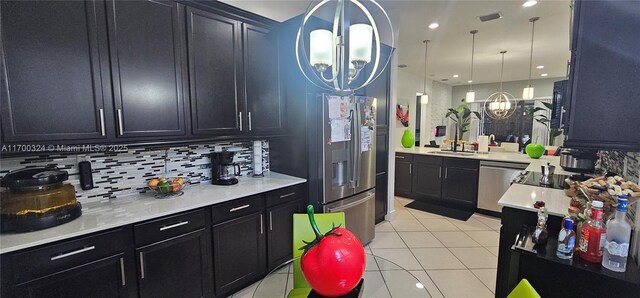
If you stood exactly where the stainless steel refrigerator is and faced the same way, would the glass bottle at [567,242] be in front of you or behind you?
in front

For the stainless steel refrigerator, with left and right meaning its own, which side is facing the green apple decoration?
left

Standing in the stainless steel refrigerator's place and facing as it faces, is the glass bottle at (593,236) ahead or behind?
ahead

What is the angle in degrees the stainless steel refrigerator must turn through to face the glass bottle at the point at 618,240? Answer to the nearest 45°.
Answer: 0° — it already faces it

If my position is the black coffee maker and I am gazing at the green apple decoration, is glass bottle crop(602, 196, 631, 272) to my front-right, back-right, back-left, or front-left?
front-right

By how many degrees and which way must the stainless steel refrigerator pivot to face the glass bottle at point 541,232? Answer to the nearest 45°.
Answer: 0° — it already faces it

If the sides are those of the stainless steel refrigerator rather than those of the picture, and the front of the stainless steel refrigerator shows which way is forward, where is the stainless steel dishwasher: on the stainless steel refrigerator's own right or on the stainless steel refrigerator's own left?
on the stainless steel refrigerator's own left

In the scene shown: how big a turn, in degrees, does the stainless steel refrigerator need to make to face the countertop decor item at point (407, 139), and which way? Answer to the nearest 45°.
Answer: approximately 90° to its left

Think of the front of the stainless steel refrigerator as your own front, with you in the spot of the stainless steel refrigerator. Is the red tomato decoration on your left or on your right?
on your right

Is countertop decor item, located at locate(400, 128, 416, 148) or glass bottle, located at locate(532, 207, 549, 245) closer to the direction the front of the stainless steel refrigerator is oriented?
the glass bottle
